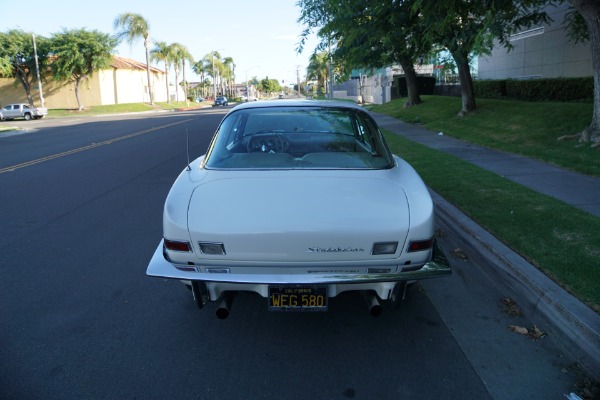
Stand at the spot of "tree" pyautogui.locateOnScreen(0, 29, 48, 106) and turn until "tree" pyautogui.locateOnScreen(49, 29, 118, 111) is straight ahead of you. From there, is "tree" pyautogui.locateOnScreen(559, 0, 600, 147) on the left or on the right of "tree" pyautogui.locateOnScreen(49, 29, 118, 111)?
right

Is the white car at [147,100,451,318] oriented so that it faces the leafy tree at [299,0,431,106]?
yes

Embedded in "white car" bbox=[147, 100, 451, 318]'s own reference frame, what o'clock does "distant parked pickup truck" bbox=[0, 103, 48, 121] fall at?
The distant parked pickup truck is roughly at 11 o'clock from the white car.

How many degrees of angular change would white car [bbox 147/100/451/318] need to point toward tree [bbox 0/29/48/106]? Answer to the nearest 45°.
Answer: approximately 45° to its left

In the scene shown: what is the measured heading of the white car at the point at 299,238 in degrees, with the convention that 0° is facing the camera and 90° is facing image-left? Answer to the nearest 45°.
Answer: approximately 180°
